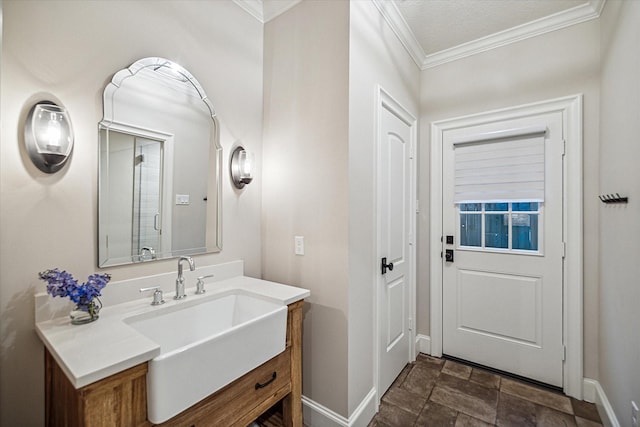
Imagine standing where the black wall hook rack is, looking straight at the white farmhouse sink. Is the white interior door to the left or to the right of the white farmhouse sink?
right

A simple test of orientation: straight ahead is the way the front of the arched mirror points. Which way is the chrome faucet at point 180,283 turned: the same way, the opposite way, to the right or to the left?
the same way

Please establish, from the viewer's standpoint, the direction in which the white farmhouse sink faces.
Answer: facing the viewer and to the right of the viewer

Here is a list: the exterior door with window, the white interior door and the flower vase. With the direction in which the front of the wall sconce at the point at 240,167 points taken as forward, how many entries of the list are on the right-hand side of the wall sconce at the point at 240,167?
1

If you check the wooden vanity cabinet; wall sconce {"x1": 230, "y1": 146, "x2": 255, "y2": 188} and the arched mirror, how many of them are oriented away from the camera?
0

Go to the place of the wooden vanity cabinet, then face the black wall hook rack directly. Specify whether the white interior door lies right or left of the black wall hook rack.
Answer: left

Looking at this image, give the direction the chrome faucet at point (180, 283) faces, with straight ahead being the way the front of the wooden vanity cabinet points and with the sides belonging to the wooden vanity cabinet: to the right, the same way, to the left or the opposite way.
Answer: the same way

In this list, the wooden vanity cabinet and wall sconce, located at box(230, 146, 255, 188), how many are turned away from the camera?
0

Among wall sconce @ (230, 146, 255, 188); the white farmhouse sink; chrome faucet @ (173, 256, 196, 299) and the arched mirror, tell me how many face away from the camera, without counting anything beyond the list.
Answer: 0

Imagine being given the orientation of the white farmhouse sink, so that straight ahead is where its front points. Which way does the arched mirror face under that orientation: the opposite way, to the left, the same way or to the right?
the same way

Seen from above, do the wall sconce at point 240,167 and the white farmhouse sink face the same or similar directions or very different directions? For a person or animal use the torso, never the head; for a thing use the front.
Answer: same or similar directions
